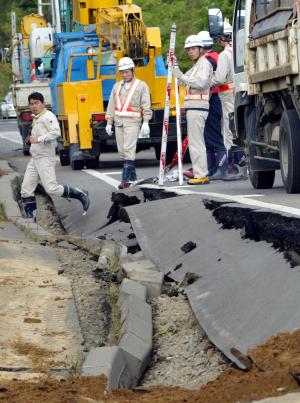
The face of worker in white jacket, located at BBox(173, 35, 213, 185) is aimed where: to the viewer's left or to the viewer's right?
to the viewer's left

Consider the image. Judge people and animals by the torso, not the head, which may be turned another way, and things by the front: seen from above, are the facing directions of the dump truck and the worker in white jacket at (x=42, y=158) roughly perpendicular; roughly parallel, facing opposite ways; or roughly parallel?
roughly perpendicular

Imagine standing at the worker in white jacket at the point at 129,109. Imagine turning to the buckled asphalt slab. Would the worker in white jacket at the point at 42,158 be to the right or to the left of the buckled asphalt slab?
right

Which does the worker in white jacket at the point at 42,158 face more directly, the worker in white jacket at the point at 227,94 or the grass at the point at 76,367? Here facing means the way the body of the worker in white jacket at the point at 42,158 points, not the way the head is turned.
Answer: the grass
